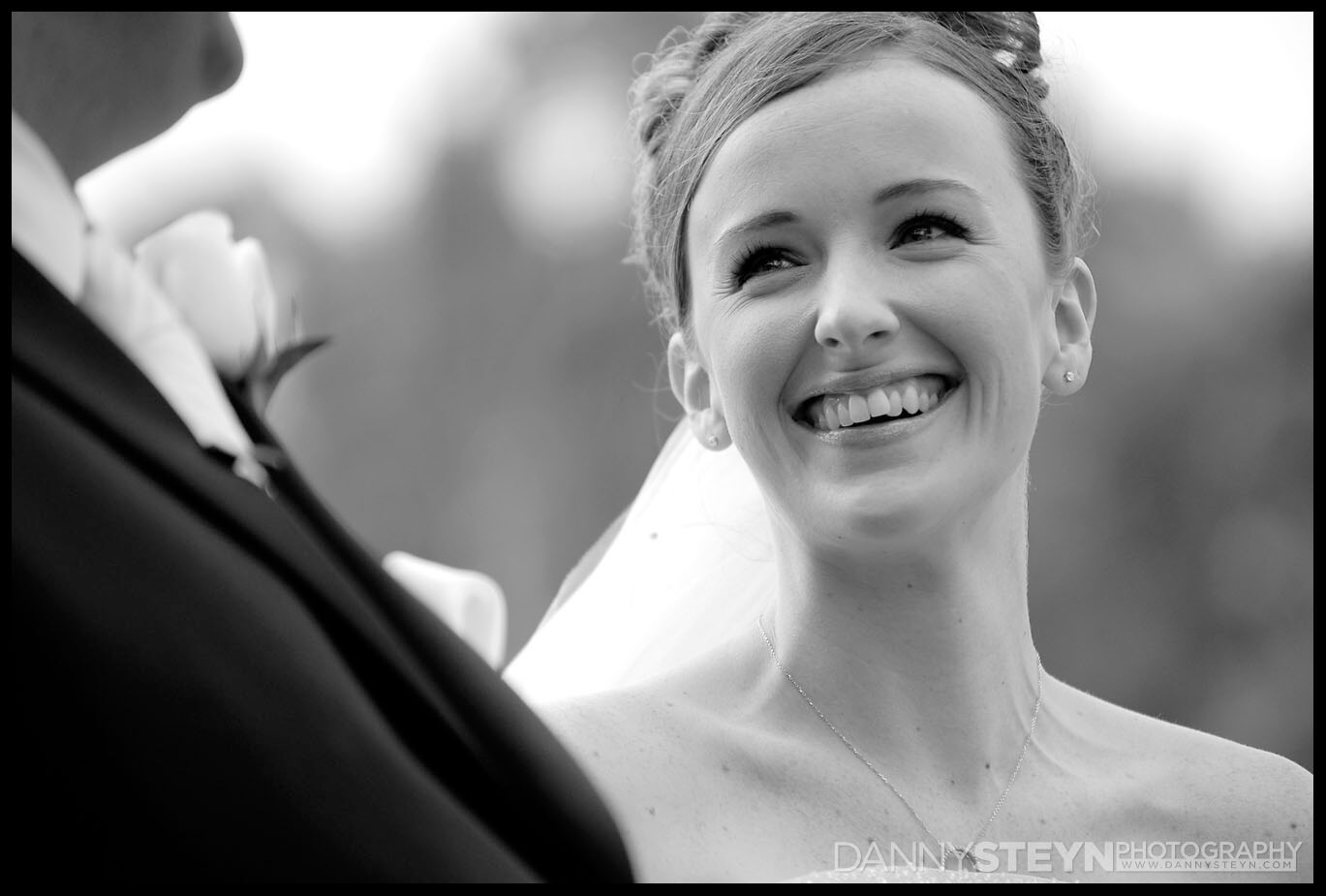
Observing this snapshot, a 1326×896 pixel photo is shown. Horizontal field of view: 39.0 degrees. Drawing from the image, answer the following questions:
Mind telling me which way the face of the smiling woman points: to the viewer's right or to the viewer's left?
to the viewer's left

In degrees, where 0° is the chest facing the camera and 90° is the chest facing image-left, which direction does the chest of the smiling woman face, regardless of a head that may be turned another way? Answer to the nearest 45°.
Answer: approximately 0°
